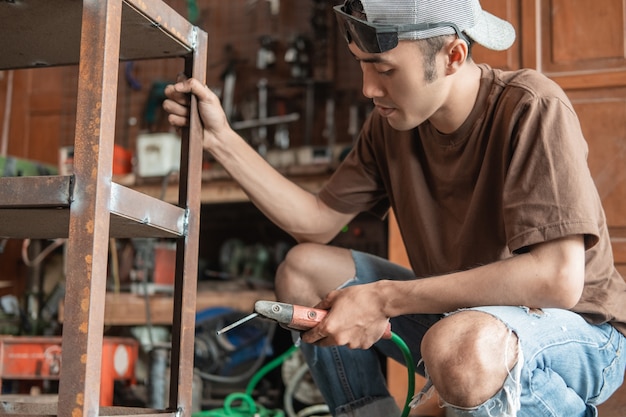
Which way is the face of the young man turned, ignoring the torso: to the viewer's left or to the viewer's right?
to the viewer's left

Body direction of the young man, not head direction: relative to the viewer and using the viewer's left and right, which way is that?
facing the viewer and to the left of the viewer

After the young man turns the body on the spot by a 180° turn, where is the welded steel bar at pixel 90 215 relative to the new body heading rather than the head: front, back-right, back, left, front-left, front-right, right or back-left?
back
